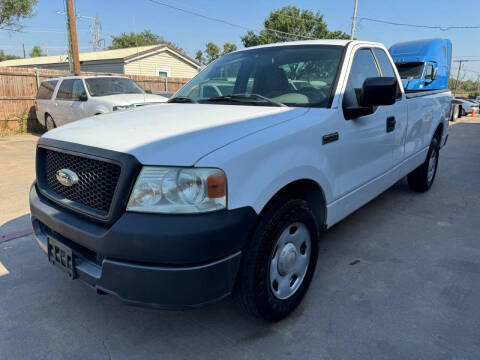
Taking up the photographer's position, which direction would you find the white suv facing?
facing the viewer and to the right of the viewer

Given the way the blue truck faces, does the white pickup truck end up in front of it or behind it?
in front

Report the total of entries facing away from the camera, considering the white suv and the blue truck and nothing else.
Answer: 0

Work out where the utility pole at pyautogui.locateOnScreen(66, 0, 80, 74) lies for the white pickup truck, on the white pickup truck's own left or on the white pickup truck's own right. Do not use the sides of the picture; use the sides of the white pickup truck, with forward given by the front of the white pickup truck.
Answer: on the white pickup truck's own right

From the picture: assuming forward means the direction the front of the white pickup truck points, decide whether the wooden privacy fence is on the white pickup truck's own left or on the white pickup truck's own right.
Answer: on the white pickup truck's own right

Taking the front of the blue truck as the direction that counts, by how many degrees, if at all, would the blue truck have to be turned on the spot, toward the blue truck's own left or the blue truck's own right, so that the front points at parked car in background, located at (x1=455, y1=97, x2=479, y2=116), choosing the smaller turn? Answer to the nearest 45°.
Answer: approximately 135° to the blue truck's own right

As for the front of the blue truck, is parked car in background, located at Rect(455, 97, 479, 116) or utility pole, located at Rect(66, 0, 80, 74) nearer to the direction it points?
the utility pole

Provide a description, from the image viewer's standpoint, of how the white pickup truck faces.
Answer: facing the viewer and to the left of the viewer

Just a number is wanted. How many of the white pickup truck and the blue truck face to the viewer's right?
0

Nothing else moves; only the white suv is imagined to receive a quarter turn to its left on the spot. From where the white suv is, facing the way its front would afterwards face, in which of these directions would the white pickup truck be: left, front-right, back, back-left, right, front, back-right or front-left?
back-right

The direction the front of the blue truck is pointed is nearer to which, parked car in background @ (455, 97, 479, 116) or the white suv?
the white suv

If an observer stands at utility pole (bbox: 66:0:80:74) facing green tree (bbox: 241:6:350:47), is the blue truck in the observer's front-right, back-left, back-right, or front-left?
front-right

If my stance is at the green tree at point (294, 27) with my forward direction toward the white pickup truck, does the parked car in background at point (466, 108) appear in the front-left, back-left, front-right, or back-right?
front-left

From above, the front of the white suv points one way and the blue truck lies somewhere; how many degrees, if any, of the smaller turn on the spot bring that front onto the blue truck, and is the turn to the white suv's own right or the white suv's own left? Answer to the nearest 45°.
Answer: approximately 45° to the white suv's own left

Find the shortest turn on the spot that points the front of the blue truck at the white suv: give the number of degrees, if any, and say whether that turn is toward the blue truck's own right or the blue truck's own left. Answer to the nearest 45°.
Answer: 0° — it already faces it
